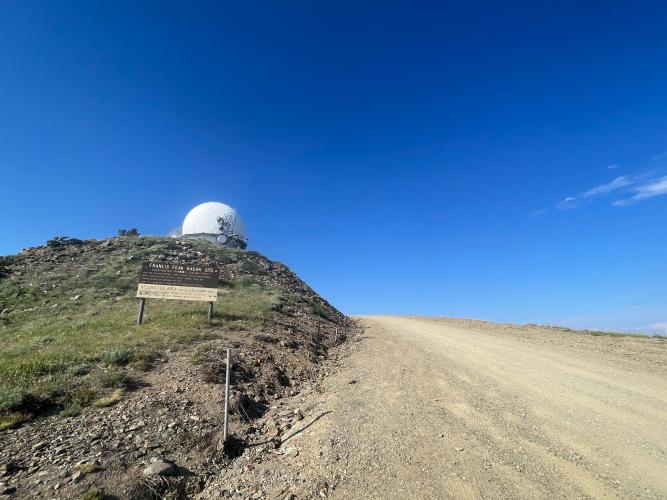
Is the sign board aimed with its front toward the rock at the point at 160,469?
yes

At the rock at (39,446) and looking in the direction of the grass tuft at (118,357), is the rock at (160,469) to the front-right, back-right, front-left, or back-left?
back-right

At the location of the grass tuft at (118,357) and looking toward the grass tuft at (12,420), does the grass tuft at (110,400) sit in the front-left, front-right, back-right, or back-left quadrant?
front-left

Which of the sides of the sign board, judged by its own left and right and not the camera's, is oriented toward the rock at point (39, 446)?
front

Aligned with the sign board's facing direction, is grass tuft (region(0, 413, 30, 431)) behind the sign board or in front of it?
in front

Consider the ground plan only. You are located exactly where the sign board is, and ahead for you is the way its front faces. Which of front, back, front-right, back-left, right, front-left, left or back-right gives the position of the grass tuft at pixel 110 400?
front

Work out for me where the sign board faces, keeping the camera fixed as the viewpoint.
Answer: facing the viewer

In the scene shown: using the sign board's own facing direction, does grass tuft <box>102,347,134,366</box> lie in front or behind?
in front

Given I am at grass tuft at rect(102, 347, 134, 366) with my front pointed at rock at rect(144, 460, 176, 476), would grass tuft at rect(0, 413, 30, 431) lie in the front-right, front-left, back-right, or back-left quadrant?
front-right
